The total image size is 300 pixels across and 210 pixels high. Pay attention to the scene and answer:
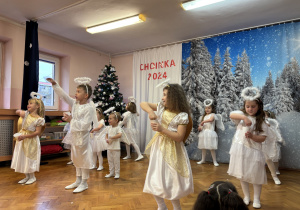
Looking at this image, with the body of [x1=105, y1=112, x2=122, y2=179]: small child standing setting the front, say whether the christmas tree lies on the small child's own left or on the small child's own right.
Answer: on the small child's own right

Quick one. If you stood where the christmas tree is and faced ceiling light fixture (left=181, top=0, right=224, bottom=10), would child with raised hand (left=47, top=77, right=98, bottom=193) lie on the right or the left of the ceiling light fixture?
right

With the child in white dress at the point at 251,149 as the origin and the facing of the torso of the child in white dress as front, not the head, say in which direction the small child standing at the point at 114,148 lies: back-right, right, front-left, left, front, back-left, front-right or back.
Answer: right

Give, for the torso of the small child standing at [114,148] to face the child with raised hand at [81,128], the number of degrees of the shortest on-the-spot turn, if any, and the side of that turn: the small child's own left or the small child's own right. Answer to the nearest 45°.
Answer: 0° — they already face them

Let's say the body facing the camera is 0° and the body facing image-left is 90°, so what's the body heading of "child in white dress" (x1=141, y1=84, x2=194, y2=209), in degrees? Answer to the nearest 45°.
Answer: approximately 45°

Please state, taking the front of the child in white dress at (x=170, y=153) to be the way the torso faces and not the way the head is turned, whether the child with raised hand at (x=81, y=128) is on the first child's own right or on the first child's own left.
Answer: on the first child's own right

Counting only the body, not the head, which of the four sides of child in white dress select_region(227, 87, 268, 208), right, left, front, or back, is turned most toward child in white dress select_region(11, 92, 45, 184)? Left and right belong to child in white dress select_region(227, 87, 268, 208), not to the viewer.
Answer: right

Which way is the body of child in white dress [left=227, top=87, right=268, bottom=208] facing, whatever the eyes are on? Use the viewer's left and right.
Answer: facing the viewer
